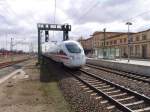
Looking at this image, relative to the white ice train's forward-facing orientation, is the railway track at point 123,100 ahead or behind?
ahead

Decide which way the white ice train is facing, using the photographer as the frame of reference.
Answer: facing the viewer and to the right of the viewer
